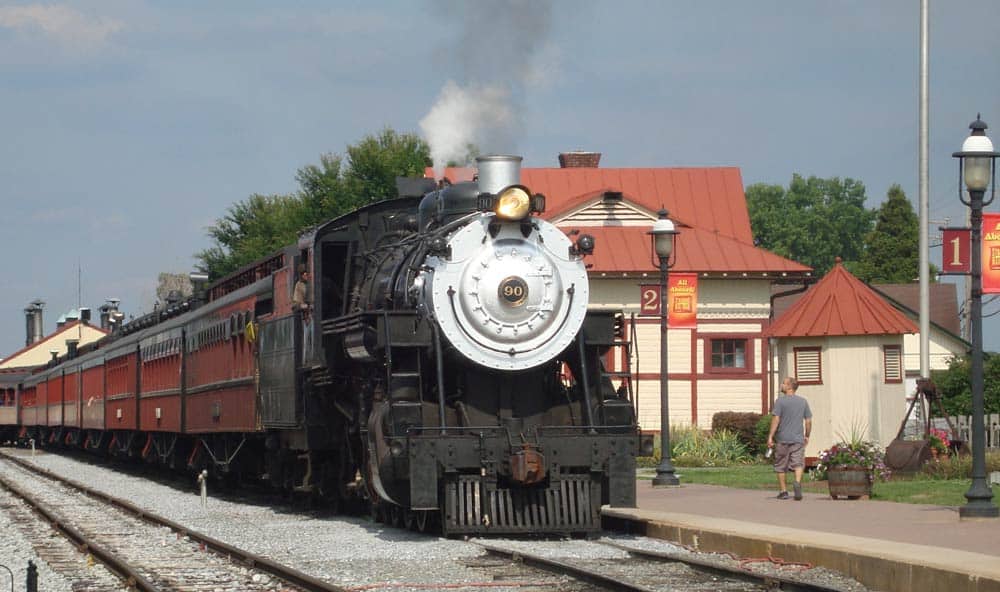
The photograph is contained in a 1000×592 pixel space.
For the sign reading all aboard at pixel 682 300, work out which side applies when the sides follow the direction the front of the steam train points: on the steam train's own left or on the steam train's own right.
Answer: on the steam train's own left

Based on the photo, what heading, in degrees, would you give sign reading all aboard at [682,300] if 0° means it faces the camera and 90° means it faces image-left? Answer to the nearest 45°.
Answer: approximately 0°

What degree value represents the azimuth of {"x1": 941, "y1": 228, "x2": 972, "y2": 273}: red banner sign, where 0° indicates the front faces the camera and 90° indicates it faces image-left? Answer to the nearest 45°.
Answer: approximately 0°
